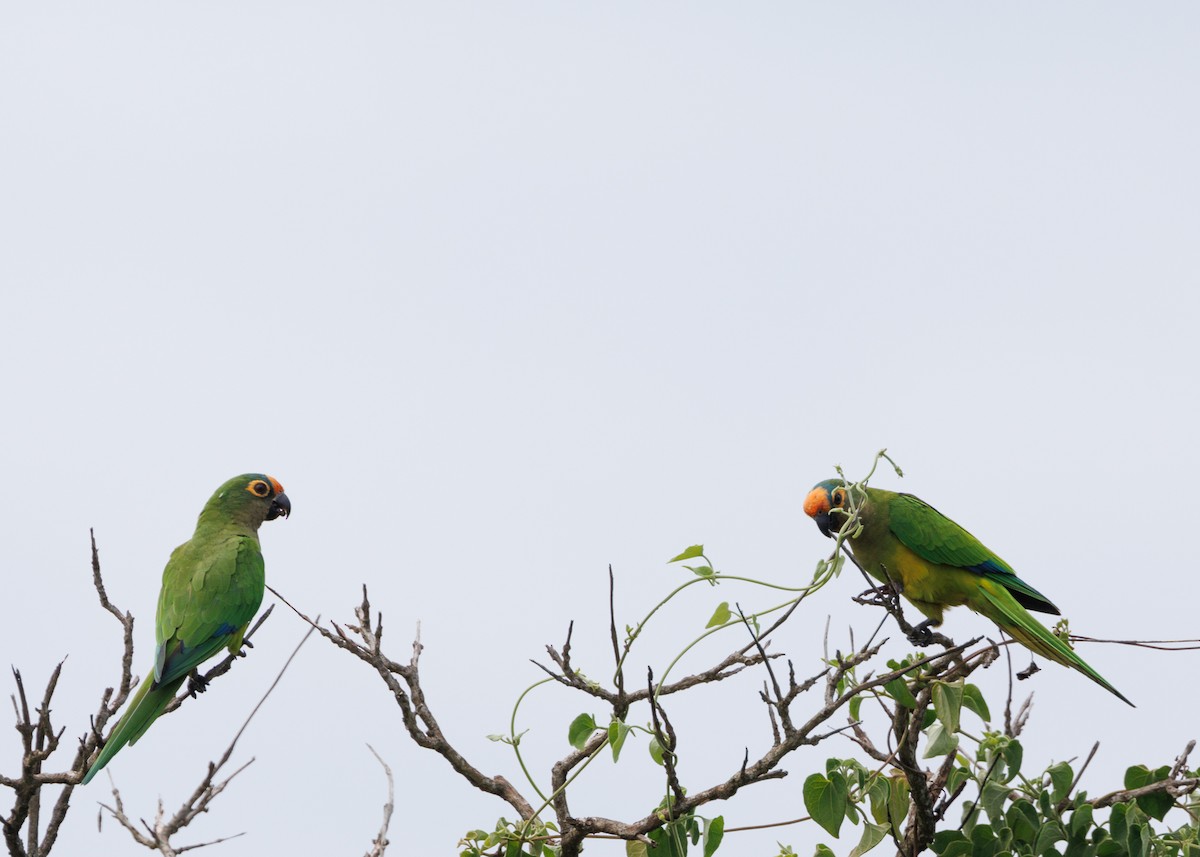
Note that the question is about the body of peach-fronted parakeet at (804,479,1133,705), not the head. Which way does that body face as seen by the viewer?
to the viewer's left

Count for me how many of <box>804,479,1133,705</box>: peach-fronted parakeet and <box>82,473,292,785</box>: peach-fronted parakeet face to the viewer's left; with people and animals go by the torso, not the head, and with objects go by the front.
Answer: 1

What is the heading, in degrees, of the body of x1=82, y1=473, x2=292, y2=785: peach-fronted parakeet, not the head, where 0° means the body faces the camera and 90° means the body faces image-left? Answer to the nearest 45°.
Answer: approximately 225°

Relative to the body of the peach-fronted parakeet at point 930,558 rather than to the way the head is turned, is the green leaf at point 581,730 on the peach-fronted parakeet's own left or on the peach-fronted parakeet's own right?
on the peach-fronted parakeet's own left

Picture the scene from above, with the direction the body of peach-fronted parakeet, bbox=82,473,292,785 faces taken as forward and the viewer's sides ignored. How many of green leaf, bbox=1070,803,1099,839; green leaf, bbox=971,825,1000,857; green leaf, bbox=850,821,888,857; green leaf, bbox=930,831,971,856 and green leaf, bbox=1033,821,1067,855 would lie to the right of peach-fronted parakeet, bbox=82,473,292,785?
5

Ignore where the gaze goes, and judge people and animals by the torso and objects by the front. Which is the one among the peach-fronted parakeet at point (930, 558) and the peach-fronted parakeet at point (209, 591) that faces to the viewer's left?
the peach-fronted parakeet at point (930, 558)
